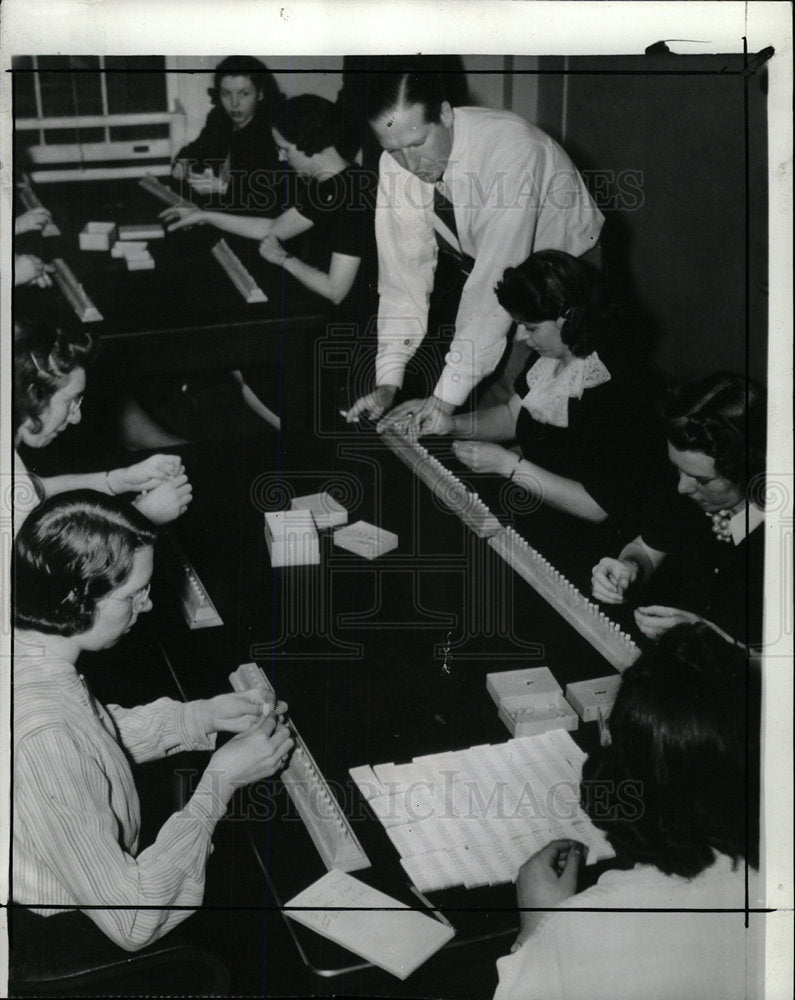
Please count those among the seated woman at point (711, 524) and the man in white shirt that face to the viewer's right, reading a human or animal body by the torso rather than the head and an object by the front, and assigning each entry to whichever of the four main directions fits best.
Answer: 0

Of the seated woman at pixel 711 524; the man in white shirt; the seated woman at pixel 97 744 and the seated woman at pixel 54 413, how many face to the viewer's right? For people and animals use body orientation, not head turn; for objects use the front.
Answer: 2

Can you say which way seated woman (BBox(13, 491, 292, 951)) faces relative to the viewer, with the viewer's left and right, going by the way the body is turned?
facing to the right of the viewer

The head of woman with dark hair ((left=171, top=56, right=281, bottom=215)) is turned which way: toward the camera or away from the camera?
toward the camera

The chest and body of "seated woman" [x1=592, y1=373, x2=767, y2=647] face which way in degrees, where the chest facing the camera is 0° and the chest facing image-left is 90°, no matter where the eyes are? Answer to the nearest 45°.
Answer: approximately 45°

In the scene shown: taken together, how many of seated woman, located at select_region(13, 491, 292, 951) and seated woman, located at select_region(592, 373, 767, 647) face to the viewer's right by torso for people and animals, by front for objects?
1

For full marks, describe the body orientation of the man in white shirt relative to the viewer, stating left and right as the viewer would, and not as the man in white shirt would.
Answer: facing the viewer and to the left of the viewer

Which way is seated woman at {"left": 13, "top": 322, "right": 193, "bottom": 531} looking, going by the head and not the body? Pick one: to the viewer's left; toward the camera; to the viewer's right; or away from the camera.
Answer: to the viewer's right

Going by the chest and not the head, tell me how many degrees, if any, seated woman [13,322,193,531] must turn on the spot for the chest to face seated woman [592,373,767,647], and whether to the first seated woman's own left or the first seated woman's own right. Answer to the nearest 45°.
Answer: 0° — they already face them

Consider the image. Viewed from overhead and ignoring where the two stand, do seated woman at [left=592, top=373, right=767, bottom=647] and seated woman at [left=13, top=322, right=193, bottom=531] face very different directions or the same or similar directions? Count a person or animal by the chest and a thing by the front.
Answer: very different directions

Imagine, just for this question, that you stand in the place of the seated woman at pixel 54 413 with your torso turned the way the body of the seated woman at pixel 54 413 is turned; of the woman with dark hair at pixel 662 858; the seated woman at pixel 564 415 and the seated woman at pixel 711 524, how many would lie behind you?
0

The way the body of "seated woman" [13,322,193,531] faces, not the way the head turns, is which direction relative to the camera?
to the viewer's right

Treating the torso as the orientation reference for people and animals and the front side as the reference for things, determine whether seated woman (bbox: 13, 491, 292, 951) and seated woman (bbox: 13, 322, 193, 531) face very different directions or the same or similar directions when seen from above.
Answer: same or similar directions
